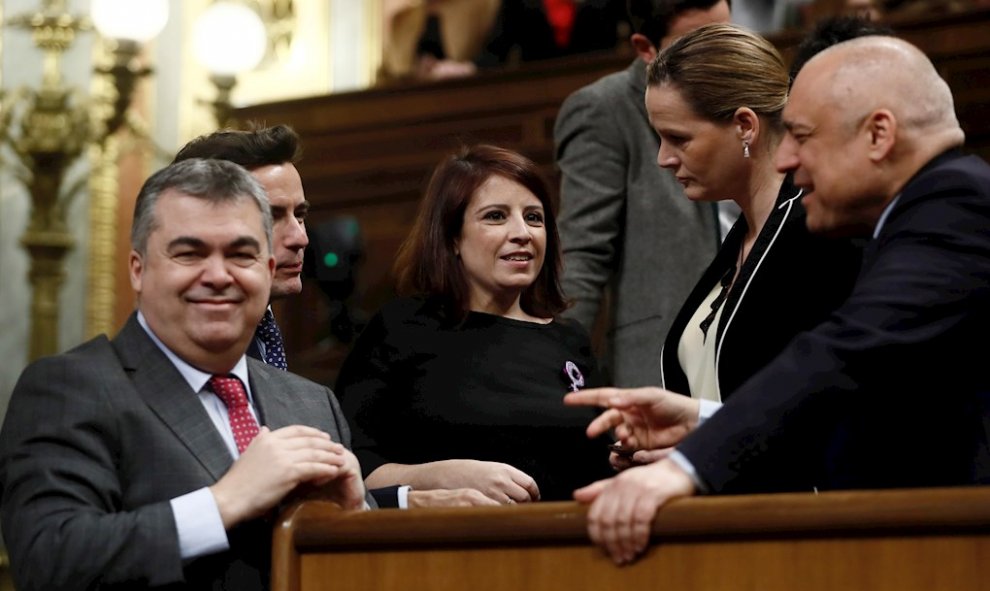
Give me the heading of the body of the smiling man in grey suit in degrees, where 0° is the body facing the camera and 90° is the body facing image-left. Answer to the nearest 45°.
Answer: approximately 315°

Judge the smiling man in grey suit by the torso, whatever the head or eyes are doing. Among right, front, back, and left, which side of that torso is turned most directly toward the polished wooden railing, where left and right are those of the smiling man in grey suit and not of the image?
front

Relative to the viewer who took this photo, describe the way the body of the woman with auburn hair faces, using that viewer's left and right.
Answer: facing the viewer and to the right of the viewer

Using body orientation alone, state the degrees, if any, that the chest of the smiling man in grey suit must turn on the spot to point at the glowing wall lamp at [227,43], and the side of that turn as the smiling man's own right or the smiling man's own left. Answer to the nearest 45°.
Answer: approximately 135° to the smiling man's own left

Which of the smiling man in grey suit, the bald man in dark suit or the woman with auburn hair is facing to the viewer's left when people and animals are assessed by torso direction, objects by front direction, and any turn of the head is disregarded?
the bald man in dark suit

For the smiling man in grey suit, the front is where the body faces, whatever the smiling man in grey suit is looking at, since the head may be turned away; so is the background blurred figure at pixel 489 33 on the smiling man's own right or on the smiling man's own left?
on the smiling man's own left

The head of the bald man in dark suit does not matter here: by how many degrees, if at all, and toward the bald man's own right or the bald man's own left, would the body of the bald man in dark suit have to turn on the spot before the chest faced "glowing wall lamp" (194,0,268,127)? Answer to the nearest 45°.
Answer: approximately 45° to the bald man's own right

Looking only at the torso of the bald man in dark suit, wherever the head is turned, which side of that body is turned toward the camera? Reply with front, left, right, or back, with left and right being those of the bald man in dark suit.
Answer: left
